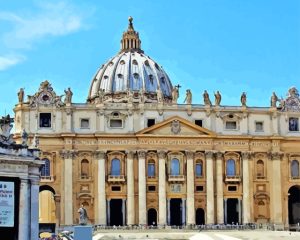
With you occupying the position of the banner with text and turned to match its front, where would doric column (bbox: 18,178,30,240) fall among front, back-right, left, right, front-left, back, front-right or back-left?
back-left

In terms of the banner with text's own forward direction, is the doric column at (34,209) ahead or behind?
behind

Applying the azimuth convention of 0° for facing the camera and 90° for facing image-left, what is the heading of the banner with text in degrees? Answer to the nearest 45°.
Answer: approximately 0°
